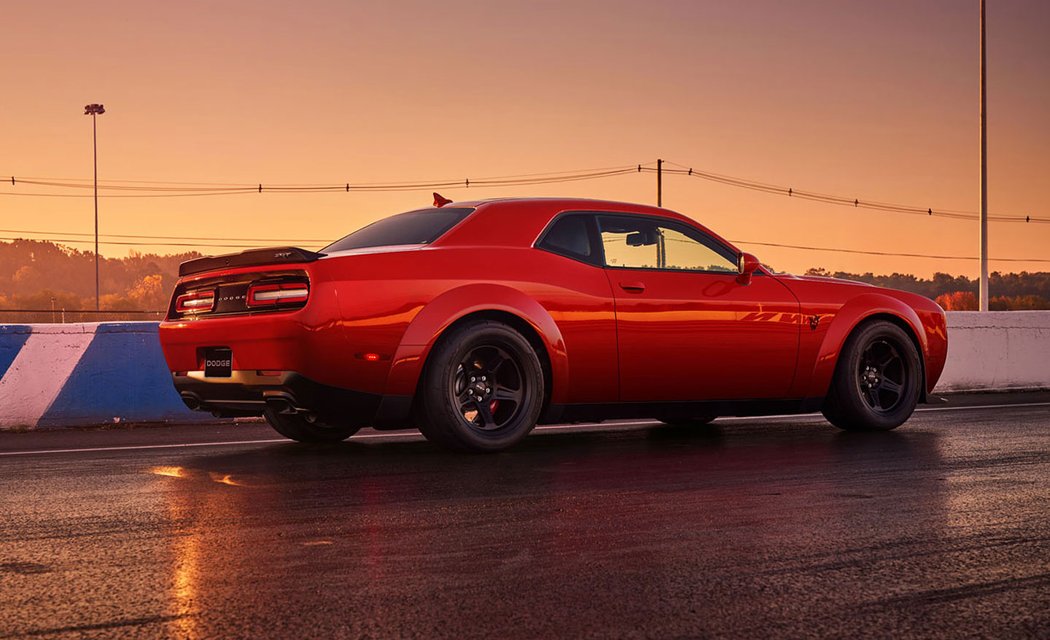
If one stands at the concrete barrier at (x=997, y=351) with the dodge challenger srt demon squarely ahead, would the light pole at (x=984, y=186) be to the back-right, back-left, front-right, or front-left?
back-right

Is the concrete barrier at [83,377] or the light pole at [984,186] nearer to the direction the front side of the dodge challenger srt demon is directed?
the light pole

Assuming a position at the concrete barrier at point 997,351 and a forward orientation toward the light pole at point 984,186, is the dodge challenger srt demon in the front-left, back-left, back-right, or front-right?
back-left

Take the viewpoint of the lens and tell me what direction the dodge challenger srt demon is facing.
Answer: facing away from the viewer and to the right of the viewer

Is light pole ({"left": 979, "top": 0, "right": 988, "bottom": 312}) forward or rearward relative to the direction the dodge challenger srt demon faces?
forward

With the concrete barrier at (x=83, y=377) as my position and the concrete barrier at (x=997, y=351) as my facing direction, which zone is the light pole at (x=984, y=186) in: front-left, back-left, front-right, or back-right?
front-left

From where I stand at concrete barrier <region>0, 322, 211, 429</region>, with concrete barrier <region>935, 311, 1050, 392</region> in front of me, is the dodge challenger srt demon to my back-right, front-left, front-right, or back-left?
front-right

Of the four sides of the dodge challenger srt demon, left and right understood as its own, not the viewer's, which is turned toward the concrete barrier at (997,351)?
front
